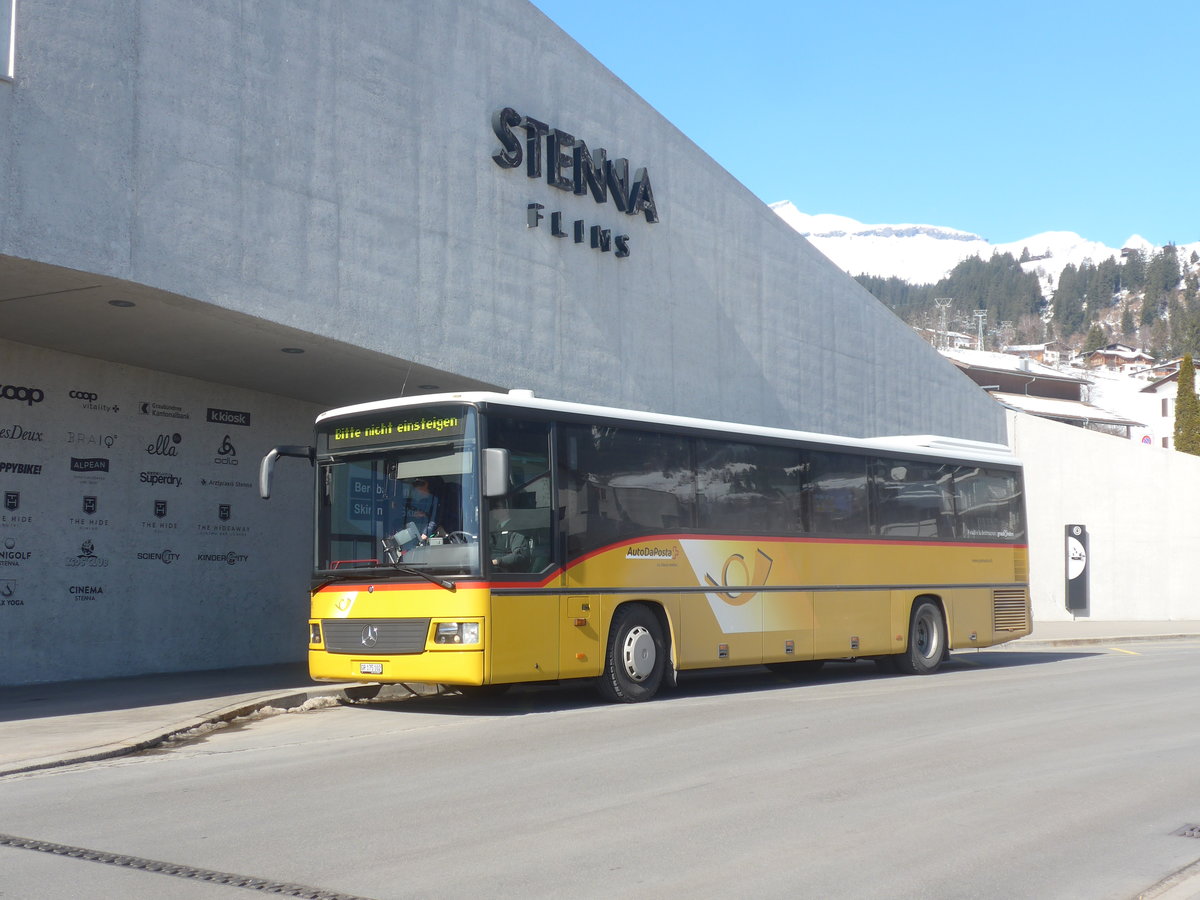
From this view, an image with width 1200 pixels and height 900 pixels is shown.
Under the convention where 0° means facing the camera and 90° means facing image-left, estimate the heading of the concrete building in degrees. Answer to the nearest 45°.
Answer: approximately 315°

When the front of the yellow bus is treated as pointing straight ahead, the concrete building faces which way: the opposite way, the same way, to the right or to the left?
to the left

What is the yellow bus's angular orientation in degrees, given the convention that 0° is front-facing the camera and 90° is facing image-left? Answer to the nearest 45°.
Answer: approximately 45°
